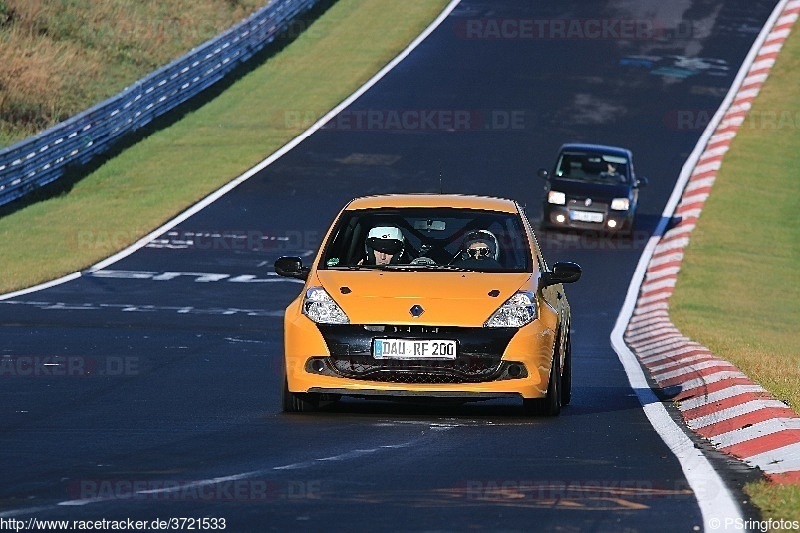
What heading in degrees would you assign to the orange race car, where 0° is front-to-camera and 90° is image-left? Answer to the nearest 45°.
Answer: approximately 0°

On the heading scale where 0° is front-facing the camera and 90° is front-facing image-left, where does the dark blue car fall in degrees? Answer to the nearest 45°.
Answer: approximately 0°

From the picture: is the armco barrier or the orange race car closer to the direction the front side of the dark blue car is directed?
the orange race car

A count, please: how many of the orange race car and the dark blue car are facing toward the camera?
2

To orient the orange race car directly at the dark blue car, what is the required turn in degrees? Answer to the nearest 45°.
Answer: approximately 180°

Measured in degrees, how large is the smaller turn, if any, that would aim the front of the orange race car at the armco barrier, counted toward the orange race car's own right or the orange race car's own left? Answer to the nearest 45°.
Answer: approximately 180°

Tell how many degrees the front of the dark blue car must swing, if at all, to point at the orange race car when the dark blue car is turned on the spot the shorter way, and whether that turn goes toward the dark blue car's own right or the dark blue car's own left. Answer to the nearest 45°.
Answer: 0° — it already faces it
